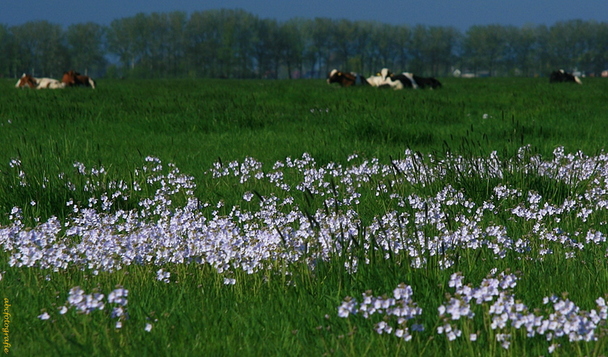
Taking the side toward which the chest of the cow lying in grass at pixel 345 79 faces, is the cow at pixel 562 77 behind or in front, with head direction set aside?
behind

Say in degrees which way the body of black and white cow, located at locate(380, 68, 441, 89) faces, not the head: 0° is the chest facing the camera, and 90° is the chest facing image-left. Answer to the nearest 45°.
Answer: approximately 90°

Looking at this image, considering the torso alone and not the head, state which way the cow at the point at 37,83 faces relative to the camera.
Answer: to the viewer's left

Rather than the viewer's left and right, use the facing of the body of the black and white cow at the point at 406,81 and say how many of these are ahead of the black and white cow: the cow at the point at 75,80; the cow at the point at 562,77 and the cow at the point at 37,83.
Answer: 2

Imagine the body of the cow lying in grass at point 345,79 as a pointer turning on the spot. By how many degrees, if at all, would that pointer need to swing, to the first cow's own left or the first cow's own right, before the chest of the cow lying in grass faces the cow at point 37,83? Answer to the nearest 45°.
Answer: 0° — it already faces it

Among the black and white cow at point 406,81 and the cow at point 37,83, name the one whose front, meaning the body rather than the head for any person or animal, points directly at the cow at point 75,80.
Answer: the black and white cow

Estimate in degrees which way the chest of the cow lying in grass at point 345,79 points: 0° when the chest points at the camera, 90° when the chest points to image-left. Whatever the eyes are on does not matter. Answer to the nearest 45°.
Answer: approximately 90°

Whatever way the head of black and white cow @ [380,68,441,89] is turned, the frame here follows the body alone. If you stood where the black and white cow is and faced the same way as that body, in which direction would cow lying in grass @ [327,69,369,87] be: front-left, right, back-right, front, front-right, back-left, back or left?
front-right
